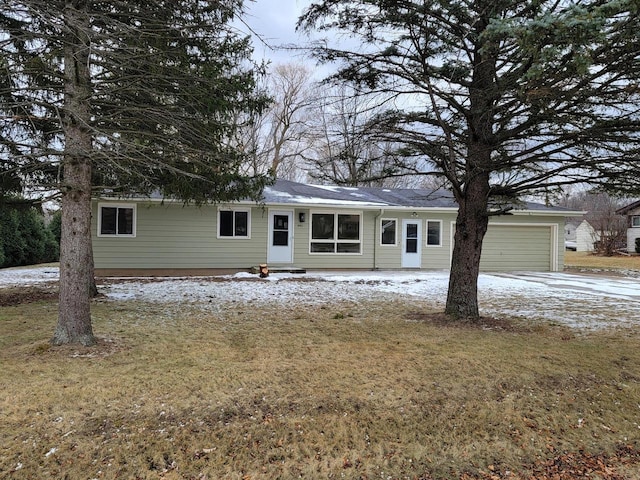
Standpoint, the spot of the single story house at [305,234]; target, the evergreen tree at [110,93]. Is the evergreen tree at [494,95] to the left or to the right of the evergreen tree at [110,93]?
left

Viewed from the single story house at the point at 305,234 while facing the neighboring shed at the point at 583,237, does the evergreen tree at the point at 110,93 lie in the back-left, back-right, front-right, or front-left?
back-right

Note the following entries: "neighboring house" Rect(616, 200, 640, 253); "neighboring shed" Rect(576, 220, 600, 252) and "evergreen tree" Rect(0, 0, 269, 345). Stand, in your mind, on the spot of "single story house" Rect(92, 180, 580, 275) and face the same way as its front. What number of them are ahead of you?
1

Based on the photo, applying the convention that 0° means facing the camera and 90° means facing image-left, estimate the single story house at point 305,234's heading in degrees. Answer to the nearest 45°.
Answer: approximately 0°

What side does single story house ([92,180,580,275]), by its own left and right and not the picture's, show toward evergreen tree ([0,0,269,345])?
front

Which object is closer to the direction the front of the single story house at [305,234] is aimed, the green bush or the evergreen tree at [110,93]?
the evergreen tree

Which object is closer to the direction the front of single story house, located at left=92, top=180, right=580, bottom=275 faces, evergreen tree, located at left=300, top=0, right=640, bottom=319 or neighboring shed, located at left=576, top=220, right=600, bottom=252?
the evergreen tree

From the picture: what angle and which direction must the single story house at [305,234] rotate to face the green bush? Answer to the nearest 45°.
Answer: approximately 90° to its right

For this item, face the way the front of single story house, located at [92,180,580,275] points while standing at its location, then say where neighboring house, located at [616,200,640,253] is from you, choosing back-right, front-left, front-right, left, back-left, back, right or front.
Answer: back-left

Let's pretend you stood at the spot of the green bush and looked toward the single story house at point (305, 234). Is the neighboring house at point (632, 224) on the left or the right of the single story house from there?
left

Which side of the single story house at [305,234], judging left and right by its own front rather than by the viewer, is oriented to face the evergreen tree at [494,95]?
front

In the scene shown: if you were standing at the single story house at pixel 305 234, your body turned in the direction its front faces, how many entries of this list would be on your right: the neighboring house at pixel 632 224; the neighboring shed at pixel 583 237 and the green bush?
1

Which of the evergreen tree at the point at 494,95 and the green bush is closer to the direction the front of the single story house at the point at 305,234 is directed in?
the evergreen tree

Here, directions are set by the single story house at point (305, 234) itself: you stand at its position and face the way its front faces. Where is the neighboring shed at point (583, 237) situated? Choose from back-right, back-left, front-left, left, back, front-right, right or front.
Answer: back-left

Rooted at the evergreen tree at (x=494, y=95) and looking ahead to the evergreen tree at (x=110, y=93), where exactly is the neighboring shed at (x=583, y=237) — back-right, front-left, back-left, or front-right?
back-right

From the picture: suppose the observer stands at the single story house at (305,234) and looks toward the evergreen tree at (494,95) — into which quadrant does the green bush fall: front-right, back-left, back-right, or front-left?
back-right

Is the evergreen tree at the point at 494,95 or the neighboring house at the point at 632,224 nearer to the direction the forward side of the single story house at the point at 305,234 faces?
the evergreen tree
